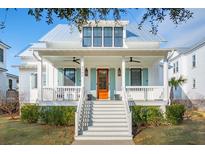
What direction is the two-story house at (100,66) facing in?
toward the camera

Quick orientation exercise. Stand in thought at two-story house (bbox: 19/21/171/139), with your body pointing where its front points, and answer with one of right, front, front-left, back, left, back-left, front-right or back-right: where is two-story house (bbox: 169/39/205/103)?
back-left

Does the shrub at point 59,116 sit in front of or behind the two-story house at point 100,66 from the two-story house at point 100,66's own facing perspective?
in front

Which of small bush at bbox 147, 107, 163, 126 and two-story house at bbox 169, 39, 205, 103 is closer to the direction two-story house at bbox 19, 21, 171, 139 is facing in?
the small bush
